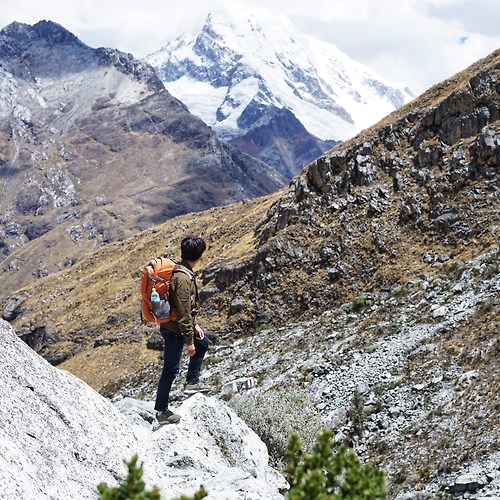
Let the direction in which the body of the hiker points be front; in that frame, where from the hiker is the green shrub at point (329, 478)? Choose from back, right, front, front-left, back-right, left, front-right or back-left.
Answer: right

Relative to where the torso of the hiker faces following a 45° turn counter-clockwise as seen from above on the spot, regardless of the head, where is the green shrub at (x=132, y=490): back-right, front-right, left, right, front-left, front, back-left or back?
back-right

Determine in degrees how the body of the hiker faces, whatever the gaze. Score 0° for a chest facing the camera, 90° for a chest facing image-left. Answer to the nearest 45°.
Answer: approximately 270°
